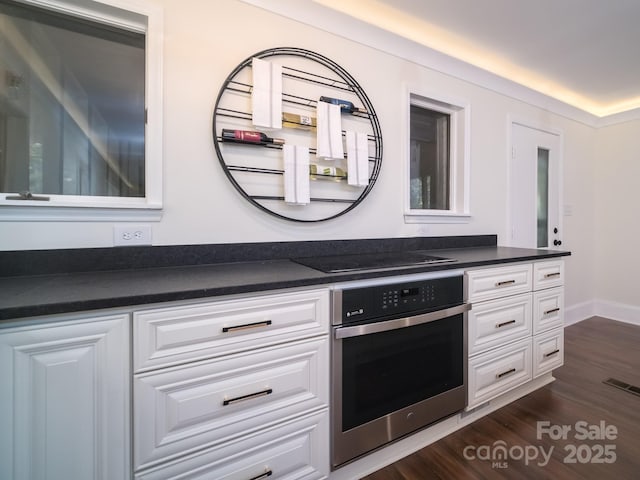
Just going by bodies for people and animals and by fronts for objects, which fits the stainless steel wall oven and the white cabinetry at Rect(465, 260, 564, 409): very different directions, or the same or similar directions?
same or similar directions

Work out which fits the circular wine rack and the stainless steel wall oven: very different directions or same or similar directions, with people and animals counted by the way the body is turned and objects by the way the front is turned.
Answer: same or similar directions

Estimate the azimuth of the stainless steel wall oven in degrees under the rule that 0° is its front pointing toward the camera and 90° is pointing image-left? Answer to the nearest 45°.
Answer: approximately 315°

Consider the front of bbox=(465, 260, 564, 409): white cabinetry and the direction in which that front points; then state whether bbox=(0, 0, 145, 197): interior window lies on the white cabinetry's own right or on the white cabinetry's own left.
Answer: on the white cabinetry's own right

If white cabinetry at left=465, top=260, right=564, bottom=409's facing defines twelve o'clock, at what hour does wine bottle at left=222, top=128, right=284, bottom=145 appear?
The wine bottle is roughly at 3 o'clock from the white cabinetry.

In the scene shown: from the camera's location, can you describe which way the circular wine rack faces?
facing the viewer and to the right of the viewer

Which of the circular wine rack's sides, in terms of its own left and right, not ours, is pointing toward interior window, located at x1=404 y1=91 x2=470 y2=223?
left

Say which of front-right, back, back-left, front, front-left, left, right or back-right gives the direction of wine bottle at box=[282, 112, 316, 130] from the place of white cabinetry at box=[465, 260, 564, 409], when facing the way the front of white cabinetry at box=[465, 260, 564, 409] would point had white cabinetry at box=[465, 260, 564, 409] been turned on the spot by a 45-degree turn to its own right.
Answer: front-right

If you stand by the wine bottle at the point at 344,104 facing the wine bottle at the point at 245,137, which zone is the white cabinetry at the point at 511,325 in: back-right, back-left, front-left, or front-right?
back-left

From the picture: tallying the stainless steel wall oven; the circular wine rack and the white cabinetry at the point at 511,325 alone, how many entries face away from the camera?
0

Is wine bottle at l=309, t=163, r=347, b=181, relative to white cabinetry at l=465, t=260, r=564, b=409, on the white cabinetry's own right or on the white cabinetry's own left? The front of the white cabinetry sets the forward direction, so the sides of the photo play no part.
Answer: on the white cabinetry's own right

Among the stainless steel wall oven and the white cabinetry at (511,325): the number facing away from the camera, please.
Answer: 0
